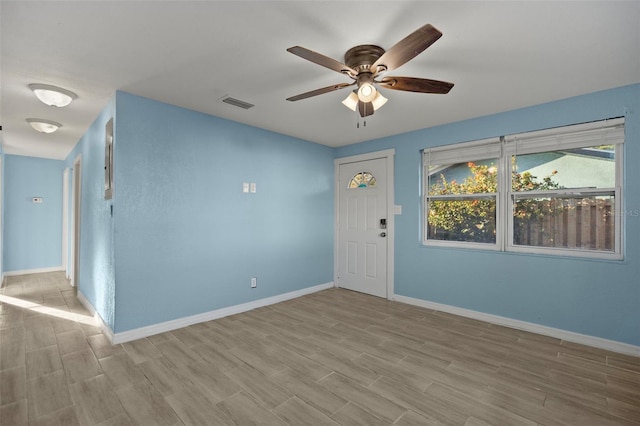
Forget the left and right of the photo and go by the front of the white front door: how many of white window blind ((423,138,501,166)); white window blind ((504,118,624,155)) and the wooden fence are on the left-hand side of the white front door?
3

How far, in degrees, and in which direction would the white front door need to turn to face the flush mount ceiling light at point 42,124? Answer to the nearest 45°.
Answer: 0° — it already faces it

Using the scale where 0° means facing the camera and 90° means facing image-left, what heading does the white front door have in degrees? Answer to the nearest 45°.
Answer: approximately 45°

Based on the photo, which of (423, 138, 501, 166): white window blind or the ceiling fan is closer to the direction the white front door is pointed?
the ceiling fan

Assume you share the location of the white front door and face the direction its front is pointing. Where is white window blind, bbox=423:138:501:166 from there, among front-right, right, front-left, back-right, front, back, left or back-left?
left

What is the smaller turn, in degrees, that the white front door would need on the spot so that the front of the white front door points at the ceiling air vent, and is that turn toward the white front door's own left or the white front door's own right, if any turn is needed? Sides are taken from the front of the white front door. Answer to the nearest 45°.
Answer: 0° — it already faces it

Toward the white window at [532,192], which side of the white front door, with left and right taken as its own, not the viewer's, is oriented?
left

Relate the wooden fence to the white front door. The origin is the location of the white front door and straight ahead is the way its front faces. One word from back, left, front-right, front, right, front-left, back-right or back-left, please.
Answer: left

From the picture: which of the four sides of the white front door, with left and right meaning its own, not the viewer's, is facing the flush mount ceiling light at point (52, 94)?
front

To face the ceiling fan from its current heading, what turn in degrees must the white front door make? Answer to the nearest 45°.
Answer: approximately 45° to its left

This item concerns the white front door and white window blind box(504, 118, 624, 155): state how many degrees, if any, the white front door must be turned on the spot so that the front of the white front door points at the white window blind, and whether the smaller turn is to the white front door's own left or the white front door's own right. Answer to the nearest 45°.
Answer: approximately 90° to the white front door's own left

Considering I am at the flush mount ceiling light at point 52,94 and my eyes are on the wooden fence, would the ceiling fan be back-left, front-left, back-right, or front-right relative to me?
front-right
